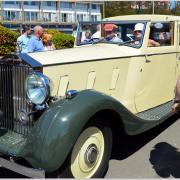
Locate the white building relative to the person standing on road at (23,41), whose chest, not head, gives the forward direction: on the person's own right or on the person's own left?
on the person's own left

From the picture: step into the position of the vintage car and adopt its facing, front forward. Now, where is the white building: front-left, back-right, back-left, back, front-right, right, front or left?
back-right

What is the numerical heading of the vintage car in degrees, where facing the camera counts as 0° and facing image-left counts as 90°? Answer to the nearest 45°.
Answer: approximately 45°
